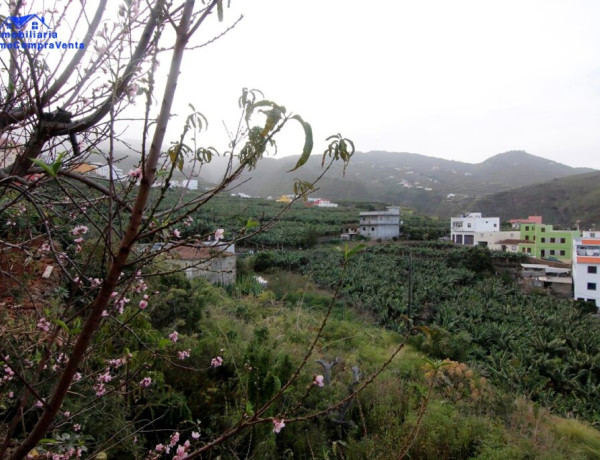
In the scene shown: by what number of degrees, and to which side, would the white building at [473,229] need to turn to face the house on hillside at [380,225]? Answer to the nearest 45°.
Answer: approximately 45° to its right

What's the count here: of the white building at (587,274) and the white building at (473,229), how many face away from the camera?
0

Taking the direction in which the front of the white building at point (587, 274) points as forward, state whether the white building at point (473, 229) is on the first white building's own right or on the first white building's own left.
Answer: on the first white building's own right

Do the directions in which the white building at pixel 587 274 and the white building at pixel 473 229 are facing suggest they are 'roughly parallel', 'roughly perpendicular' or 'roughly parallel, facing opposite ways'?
roughly parallel

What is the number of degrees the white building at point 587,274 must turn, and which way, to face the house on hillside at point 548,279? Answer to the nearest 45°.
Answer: approximately 90° to its right

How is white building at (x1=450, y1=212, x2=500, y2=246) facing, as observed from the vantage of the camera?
facing the viewer and to the left of the viewer

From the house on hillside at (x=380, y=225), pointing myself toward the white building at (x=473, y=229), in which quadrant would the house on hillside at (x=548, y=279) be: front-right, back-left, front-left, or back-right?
front-right

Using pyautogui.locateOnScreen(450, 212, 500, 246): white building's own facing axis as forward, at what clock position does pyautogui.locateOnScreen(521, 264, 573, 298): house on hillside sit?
The house on hillside is roughly at 10 o'clock from the white building.

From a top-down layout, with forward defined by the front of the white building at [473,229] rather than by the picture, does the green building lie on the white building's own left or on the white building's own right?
on the white building's own left

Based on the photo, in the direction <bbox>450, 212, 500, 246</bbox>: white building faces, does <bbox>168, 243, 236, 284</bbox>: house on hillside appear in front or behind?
in front

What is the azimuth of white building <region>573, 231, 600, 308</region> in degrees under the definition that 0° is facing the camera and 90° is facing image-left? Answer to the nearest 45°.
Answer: approximately 45°
